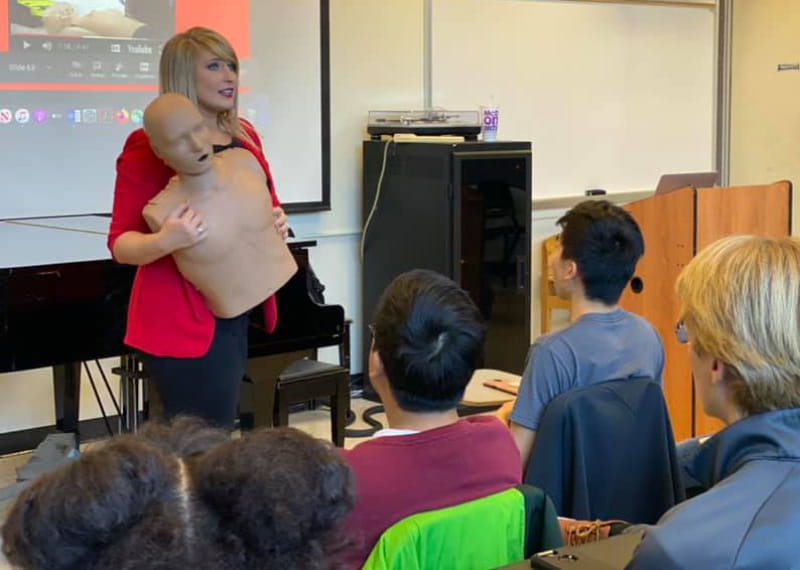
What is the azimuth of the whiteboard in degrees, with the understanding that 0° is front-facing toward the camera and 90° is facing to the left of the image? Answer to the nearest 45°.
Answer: approximately 0°

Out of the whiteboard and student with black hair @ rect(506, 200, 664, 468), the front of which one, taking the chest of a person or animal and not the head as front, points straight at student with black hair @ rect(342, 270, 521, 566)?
the whiteboard

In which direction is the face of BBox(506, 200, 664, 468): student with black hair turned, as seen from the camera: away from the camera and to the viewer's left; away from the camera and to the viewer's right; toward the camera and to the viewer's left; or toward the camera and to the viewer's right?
away from the camera and to the viewer's left

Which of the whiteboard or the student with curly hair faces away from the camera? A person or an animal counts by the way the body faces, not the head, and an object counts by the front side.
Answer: the student with curly hair

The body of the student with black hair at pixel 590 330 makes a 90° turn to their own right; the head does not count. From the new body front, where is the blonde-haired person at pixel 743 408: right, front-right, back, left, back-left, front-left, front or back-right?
back-right

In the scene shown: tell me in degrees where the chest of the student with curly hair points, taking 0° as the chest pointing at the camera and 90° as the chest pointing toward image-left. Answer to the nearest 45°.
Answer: approximately 180°

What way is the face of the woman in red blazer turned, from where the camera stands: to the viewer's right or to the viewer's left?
to the viewer's right

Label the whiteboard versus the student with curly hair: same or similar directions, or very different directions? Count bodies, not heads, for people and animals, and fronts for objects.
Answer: very different directions

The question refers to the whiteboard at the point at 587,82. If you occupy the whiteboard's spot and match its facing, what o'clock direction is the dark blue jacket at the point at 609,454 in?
The dark blue jacket is roughly at 12 o'clock from the whiteboard.

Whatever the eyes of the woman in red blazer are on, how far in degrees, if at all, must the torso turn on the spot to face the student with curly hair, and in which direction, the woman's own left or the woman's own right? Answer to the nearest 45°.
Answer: approximately 45° to the woman's own right

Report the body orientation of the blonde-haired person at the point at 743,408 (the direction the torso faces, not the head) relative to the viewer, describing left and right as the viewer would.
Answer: facing away from the viewer and to the left of the viewer

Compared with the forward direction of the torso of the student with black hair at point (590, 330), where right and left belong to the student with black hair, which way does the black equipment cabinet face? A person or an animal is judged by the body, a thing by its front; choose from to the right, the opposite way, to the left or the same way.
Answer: the opposite way

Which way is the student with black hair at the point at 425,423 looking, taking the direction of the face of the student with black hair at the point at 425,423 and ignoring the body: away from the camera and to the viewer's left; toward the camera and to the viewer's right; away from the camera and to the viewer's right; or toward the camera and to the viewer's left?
away from the camera and to the viewer's left

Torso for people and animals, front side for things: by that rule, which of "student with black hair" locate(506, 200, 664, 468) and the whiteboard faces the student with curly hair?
the whiteboard
